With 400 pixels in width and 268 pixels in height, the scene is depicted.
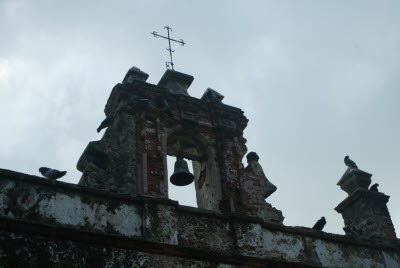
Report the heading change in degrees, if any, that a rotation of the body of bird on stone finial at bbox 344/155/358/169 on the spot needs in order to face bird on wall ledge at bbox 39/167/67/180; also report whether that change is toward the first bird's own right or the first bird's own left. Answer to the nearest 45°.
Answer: approximately 45° to the first bird's own left

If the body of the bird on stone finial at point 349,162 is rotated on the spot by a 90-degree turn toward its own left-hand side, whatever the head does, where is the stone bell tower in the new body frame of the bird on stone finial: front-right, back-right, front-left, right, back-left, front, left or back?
front-right

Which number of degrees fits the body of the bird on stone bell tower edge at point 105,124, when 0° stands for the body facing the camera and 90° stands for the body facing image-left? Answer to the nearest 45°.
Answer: approximately 270°

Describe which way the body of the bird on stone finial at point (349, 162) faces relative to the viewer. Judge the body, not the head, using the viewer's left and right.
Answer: facing to the left of the viewer

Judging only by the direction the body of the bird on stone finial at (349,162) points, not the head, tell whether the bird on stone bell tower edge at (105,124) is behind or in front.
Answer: in front

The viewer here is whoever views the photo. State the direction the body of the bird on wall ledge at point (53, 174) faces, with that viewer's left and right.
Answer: facing to the left of the viewer
